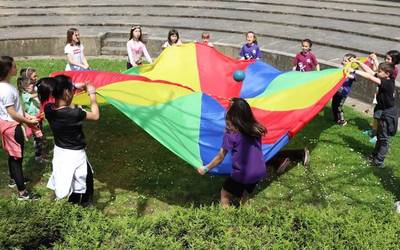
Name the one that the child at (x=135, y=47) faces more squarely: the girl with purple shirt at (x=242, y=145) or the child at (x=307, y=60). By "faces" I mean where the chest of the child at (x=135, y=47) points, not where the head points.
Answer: the girl with purple shirt

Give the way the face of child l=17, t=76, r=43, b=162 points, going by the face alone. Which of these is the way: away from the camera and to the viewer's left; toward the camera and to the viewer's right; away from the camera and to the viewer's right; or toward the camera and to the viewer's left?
toward the camera and to the viewer's right

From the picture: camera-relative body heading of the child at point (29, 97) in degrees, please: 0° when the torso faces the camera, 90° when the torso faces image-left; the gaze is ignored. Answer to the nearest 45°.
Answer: approximately 270°

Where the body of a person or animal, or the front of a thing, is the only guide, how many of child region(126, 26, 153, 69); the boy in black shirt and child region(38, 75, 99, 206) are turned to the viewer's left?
1

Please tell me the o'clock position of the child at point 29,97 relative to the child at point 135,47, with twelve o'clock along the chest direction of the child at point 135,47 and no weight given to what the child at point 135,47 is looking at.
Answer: the child at point 29,97 is roughly at 1 o'clock from the child at point 135,47.

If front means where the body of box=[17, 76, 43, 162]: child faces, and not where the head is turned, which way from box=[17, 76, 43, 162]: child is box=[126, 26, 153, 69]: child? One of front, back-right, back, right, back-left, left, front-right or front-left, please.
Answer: front-left

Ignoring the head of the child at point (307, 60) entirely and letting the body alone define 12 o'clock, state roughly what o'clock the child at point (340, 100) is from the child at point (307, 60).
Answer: the child at point (340, 100) is roughly at 10 o'clock from the child at point (307, 60).

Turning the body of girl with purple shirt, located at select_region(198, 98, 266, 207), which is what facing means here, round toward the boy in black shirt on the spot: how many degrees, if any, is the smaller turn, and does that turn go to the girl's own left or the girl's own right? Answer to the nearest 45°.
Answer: approximately 90° to the girl's own right

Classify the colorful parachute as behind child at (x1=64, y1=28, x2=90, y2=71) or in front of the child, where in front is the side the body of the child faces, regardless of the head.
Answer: in front

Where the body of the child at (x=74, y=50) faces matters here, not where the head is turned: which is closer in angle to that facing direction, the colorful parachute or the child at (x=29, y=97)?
the colorful parachute

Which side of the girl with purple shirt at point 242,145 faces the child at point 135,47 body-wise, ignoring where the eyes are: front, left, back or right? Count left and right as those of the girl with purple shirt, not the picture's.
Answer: front

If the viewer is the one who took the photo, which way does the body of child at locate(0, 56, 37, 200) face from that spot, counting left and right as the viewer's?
facing to the right of the viewer
